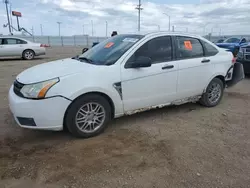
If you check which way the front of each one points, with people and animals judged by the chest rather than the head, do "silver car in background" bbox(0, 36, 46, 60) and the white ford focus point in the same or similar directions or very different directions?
same or similar directions

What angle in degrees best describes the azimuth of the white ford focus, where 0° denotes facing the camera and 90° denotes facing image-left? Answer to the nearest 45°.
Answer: approximately 45°

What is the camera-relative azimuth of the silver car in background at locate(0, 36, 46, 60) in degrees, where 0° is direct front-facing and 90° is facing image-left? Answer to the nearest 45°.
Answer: approximately 90°

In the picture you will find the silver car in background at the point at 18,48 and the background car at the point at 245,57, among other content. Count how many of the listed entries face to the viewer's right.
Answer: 0

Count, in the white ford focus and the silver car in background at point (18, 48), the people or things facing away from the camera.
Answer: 0

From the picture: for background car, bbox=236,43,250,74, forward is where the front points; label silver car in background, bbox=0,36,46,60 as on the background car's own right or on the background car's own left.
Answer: on the background car's own right

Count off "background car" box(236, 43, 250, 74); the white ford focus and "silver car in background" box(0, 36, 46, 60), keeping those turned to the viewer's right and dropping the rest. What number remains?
0

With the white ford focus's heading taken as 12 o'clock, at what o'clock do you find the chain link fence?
The chain link fence is roughly at 4 o'clock from the white ford focus.

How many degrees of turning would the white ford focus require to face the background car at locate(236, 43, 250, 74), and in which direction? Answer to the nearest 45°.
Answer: approximately 180°

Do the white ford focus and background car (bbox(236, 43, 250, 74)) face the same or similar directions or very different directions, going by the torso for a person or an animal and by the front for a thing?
same or similar directions

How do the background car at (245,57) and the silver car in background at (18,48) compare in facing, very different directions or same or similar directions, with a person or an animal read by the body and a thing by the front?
same or similar directions

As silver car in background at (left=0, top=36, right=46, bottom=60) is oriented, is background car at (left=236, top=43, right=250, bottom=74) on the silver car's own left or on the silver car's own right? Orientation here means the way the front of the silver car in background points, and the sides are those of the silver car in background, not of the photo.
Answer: on the silver car's own left

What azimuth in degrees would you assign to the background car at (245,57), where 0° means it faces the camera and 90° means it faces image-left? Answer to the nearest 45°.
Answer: approximately 45°
